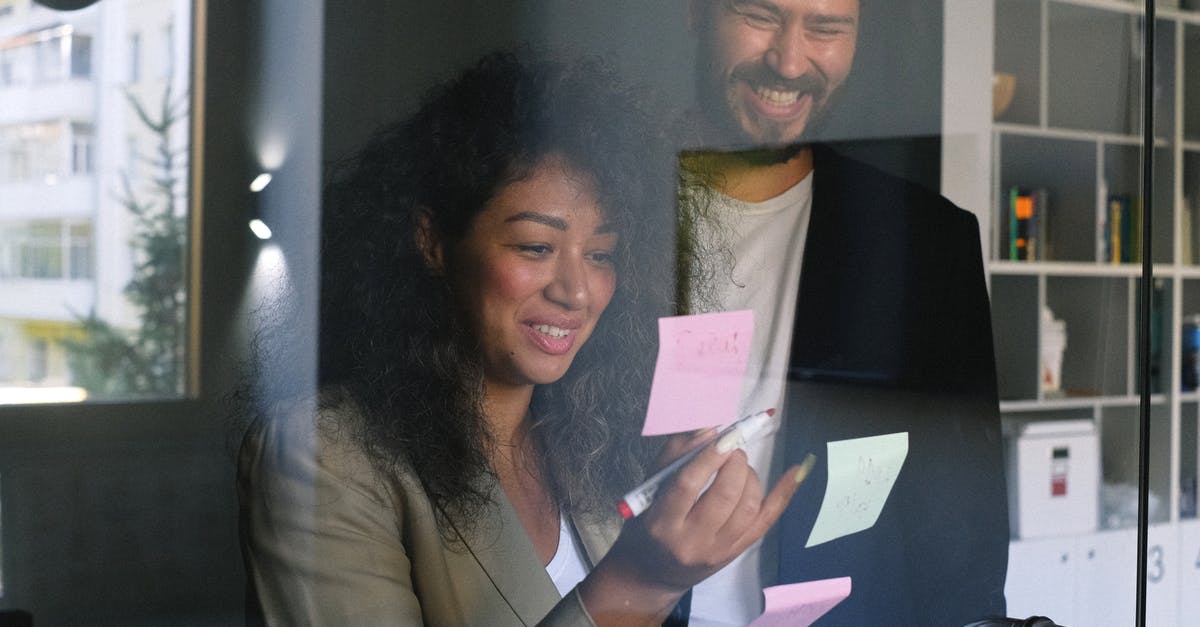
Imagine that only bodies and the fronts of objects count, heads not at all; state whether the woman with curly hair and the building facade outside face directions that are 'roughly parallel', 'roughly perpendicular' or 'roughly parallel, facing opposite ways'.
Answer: roughly parallel

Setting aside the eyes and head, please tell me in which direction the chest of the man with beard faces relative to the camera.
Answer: toward the camera

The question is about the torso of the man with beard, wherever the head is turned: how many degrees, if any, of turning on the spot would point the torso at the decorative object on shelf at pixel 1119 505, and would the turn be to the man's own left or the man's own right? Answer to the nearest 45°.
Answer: approximately 135° to the man's own left

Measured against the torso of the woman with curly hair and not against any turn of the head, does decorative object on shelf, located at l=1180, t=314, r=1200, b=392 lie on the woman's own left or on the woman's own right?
on the woman's own left

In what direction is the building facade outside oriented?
toward the camera

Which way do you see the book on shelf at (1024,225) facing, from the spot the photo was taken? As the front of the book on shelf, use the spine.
facing the viewer

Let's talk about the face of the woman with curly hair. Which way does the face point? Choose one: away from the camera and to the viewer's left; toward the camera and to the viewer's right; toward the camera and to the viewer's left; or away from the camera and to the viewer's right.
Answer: toward the camera and to the viewer's right

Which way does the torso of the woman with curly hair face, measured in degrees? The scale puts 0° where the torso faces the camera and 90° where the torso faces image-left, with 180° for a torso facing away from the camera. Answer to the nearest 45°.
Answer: approximately 315°
